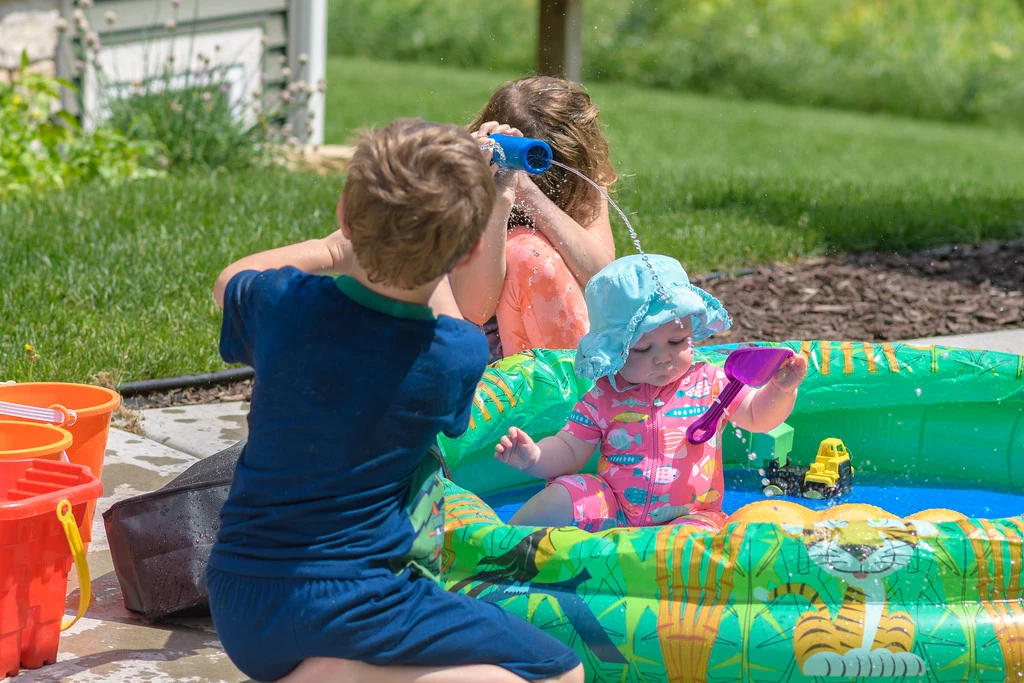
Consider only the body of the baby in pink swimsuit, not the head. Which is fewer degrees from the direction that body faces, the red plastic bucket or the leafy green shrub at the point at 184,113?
the red plastic bucket

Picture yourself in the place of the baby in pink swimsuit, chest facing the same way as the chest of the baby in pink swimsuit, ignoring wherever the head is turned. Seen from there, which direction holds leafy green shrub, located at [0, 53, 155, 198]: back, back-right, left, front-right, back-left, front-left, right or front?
back-right

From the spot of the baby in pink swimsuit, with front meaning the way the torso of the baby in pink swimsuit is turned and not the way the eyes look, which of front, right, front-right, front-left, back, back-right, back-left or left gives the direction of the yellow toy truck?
back-left

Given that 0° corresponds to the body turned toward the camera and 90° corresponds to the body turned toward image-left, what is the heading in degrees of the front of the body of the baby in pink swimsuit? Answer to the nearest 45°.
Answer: approximately 0°

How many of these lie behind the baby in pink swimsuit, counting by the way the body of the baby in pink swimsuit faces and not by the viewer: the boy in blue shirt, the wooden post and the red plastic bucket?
1

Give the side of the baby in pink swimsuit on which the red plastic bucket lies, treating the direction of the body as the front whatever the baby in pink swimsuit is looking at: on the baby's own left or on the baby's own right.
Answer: on the baby's own right

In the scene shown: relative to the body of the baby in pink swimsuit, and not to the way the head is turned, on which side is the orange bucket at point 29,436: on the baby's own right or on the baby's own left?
on the baby's own right

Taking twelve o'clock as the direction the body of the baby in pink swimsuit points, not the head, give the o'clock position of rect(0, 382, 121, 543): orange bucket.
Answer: The orange bucket is roughly at 3 o'clock from the baby in pink swimsuit.

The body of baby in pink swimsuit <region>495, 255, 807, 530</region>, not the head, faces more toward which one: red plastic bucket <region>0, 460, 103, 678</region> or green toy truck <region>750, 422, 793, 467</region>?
the red plastic bucket

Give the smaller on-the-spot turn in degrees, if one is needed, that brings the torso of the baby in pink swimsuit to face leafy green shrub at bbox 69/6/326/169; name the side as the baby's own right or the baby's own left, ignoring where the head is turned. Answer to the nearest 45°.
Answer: approximately 135° to the baby's own right
